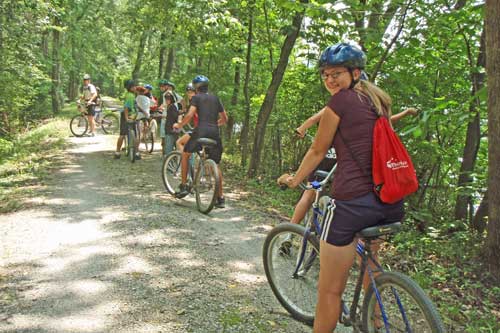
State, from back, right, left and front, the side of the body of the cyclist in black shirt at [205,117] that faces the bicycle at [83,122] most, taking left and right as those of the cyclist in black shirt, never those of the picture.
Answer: front

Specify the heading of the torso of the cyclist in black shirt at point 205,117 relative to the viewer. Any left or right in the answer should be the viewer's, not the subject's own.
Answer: facing away from the viewer and to the left of the viewer

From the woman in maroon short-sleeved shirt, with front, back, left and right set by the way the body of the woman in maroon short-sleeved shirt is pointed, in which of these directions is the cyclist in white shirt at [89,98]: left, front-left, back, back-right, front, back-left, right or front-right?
front

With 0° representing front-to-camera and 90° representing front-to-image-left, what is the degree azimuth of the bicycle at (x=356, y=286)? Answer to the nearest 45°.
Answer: approximately 135°

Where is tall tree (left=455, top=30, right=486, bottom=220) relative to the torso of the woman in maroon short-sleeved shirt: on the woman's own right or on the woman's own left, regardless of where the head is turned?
on the woman's own right

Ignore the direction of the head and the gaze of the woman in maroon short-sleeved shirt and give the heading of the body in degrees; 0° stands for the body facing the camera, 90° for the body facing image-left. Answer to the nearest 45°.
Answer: approximately 135°

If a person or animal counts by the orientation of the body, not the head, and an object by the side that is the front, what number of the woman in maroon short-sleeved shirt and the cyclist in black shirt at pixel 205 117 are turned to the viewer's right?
0

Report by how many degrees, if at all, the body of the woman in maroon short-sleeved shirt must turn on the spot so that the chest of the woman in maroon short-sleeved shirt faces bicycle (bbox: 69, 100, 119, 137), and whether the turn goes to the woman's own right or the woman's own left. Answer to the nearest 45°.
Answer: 0° — they already face it

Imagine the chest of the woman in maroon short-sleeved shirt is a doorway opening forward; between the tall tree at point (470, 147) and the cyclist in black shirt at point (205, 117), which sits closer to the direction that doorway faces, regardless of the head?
the cyclist in black shirt

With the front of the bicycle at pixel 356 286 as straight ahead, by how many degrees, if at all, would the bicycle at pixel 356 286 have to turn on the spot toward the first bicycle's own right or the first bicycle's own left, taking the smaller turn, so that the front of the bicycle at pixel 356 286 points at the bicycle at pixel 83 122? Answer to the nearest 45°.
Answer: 0° — it already faces it

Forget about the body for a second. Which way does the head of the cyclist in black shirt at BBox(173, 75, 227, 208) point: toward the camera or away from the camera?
away from the camera

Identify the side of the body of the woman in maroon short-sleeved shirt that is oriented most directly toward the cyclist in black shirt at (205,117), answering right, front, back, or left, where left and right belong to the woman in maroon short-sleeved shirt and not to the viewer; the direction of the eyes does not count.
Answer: front
